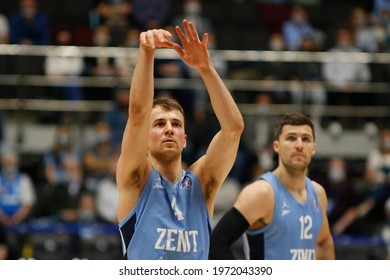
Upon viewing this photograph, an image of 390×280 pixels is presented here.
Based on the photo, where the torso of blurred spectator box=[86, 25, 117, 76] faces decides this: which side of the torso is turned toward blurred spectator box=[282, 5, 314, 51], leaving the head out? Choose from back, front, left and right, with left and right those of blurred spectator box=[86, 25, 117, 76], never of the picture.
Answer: left

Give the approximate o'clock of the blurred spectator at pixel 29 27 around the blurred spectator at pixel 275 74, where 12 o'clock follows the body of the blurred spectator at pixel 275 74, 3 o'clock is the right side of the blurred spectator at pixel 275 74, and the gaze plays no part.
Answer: the blurred spectator at pixel 29 27 is roughly at 3 o'clock from the blurred spectator at pixel 275 74.

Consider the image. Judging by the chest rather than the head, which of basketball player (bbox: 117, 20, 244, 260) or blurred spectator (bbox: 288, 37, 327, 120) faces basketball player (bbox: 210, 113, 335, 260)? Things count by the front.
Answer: the blurred spectator

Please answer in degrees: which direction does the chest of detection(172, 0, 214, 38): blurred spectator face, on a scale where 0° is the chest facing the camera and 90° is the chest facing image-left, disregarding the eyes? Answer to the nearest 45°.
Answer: approximately 0°

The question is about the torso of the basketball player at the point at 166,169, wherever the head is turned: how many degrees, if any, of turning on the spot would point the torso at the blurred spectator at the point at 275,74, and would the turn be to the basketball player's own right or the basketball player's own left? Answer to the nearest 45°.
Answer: approximately 180°

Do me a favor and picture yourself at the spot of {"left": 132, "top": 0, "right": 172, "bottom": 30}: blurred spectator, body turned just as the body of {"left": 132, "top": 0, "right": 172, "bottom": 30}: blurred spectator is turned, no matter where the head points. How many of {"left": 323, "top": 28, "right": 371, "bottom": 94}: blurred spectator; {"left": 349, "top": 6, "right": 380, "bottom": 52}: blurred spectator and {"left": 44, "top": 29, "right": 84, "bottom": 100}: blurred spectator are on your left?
2

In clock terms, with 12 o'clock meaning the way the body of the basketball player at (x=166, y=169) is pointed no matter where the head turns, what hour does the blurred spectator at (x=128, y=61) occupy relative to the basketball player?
The blurred spectator is roughly at 6 o'clock from the basketball player.

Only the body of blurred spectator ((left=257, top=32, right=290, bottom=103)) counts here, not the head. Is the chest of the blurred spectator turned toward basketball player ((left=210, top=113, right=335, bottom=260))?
yes
